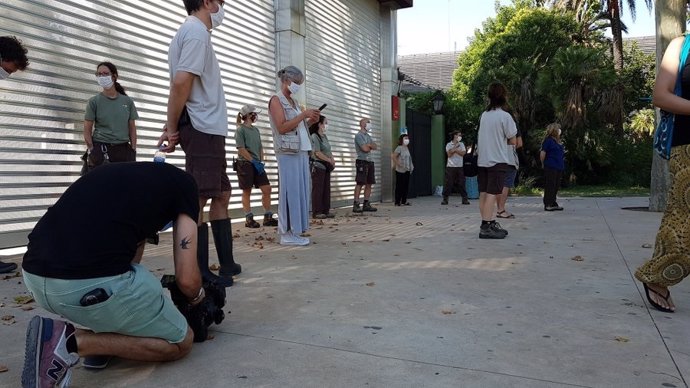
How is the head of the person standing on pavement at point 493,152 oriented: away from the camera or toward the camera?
away from the camera

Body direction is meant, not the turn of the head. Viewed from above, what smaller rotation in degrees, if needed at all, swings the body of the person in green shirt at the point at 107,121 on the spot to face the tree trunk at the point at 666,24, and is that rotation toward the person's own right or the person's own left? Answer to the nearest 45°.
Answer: approximately 90° to the person's own left

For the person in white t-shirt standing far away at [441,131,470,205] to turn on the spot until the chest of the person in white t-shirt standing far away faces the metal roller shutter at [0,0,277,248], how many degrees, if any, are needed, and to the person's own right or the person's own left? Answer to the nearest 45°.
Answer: approximately 45° to the person's own right

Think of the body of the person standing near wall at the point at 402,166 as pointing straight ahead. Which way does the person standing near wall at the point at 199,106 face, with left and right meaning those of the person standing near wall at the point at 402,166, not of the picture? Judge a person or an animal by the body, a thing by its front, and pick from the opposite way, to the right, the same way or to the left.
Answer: to the left

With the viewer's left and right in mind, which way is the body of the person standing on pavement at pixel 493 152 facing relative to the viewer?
facing away from the viewer and to the right of the viewer

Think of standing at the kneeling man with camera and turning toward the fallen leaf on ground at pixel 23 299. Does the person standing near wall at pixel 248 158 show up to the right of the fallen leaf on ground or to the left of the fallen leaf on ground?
right

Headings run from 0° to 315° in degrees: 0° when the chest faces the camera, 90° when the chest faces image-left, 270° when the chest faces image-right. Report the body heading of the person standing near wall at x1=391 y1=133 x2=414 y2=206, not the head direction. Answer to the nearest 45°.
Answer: approximately 315°
